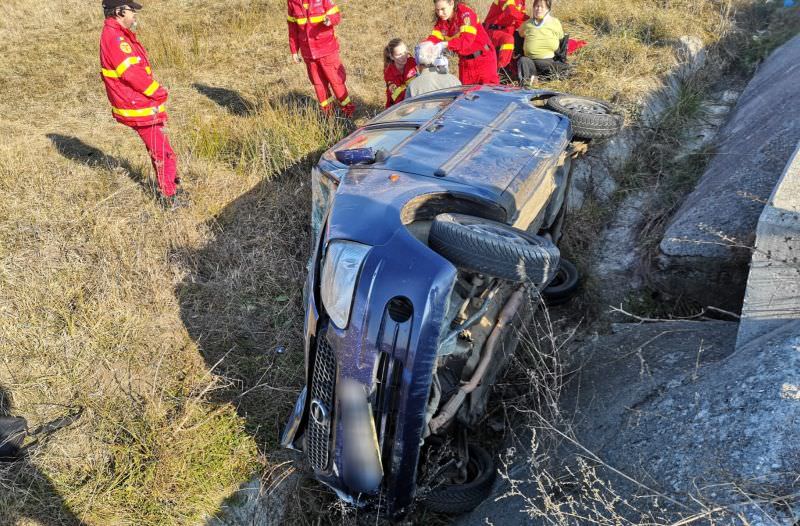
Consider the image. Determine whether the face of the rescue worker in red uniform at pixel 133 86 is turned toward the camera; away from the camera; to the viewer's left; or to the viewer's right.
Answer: to the viewer's right

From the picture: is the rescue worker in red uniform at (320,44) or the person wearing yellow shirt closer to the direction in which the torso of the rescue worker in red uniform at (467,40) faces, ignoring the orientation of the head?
the rescue worker in red uniform

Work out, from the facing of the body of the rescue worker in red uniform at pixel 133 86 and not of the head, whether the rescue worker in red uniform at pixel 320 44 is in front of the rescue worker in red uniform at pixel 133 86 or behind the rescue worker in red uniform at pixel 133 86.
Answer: in front

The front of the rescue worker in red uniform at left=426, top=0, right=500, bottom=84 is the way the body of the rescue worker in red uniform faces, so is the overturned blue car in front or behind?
in front

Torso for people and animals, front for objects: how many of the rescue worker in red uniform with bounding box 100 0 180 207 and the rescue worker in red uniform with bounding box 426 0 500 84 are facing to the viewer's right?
1

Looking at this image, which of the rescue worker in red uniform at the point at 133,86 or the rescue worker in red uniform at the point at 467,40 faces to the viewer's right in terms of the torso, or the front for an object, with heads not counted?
the rescue worker in red uniform at the point at 133,86

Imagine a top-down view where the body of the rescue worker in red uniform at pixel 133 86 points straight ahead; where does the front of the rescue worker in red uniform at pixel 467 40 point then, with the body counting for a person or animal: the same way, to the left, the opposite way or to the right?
the opposite way

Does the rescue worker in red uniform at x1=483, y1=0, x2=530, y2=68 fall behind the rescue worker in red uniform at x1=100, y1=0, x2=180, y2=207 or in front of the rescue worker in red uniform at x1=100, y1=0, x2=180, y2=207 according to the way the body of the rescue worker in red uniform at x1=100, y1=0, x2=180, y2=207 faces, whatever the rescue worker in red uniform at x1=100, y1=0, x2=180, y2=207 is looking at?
in front

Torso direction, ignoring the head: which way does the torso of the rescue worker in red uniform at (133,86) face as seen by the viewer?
to the viewer's right

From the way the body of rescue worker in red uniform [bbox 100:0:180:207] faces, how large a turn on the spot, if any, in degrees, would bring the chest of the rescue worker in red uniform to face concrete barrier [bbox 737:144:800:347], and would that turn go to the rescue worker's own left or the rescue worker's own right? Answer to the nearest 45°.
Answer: approximately 45° to the rescue worker's own right

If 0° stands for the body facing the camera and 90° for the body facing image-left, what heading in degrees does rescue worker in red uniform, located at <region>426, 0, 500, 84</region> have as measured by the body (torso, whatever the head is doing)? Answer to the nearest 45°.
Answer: approximately 45°

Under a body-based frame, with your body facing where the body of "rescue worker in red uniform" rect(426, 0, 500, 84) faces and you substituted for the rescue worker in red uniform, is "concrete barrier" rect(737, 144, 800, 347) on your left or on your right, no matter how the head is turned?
on your left
